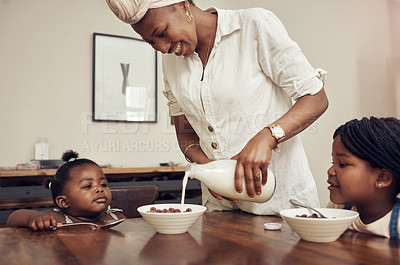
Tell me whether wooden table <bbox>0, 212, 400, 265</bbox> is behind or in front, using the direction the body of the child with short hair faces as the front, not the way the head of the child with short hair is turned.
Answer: in front

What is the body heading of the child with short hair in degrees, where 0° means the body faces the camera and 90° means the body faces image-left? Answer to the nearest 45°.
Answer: approximately 315°

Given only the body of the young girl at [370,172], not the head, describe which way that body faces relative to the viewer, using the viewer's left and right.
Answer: facing to the left of the viewer

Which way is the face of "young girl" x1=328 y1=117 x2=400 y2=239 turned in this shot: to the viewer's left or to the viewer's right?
to the viewer's left

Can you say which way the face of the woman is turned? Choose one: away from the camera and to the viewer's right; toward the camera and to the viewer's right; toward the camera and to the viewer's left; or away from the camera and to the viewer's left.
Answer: toward the camera and to the viewer's left

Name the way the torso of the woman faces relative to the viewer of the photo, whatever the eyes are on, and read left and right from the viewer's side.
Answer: facing the viewer and to the left of the viewer

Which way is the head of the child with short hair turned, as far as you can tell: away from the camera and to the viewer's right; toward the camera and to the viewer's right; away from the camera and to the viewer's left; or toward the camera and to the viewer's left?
toward the camera and to the viewer's right

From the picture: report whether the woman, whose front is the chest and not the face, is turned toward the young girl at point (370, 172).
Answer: no

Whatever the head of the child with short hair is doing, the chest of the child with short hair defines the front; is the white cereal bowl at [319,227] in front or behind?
in front

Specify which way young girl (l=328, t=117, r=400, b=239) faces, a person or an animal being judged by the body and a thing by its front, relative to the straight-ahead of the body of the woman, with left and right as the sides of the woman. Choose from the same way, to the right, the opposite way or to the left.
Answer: to the right

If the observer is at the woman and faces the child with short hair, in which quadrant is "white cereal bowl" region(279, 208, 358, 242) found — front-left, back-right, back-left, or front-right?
back-left
